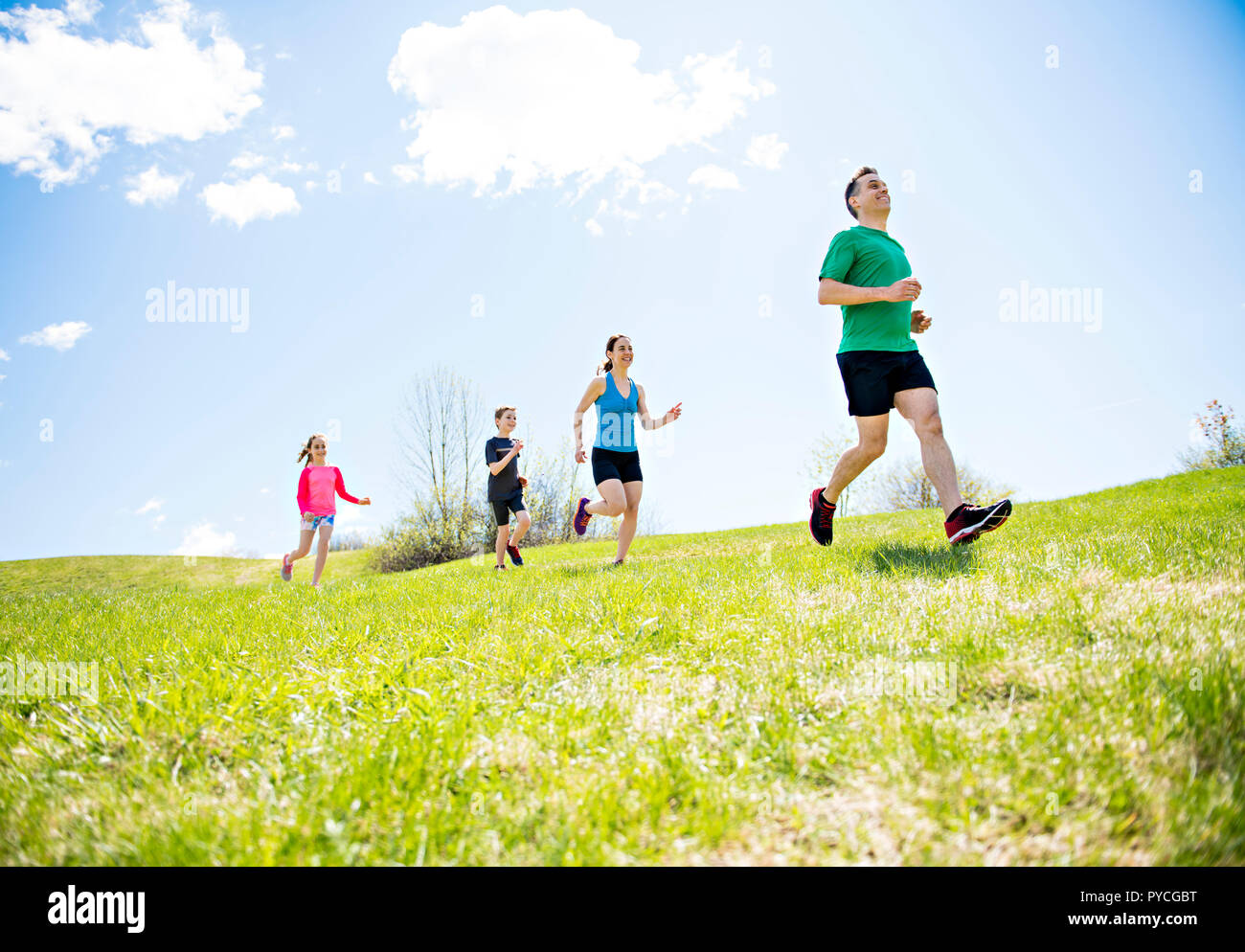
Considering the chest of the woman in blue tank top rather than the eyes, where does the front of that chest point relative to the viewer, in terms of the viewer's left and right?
facing the viewer and to the right of the viewer

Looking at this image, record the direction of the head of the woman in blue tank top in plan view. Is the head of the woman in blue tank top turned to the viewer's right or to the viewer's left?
to the viewer's right

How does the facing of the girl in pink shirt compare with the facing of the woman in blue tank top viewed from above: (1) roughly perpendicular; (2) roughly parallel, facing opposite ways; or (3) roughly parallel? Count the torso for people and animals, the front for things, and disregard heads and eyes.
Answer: roughly parallel

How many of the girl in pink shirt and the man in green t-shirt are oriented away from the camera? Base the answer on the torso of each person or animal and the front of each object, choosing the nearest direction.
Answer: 0

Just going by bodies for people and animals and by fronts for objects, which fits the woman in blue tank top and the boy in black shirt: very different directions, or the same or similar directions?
same or similar directions

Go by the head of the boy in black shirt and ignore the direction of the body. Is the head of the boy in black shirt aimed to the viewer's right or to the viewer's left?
to the viewer's right

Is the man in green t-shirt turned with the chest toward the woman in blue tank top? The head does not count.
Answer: no

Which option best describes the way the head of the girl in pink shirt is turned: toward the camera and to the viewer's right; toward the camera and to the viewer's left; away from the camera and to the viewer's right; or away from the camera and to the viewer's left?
toward the camera and to the viewer's right

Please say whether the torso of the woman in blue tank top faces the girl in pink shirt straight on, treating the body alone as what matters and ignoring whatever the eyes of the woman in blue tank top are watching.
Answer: no

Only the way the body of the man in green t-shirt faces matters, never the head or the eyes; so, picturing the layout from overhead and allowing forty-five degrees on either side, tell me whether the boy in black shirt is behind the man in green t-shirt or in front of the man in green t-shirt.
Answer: behind

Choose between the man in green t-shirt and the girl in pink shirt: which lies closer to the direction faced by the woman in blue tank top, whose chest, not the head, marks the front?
the man in green t-shirt

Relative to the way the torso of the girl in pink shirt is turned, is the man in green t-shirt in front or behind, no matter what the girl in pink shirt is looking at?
in front
